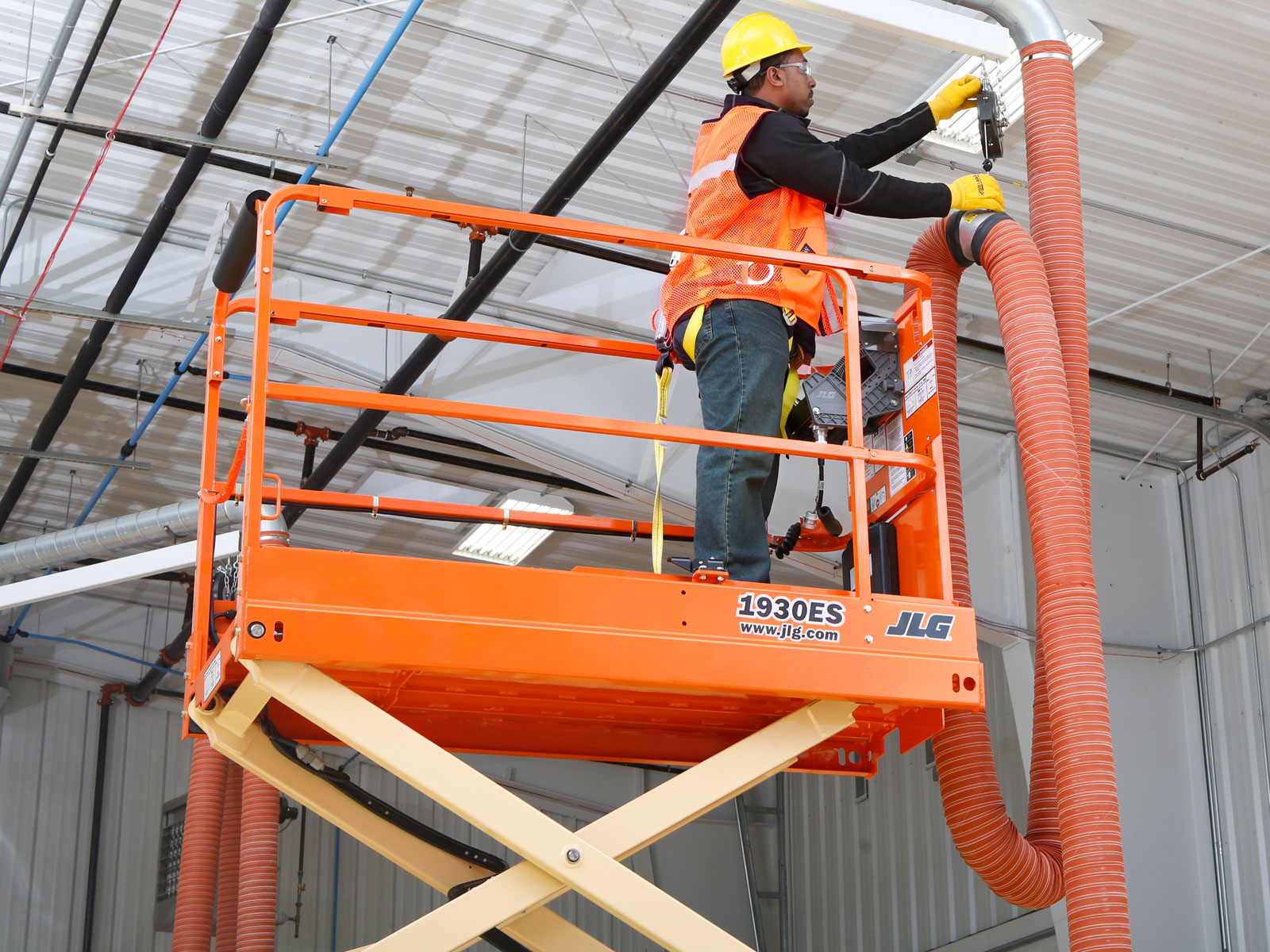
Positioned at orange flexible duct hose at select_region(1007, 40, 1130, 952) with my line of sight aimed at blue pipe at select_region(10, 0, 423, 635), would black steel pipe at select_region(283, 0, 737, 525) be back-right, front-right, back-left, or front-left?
front-right

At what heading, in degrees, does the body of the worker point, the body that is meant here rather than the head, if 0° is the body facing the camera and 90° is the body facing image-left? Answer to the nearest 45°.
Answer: approximately 270°

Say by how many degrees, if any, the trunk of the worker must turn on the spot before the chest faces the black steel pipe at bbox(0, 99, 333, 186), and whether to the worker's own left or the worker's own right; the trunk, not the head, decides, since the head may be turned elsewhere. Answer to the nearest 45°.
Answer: approximately 135° to the worker's own left

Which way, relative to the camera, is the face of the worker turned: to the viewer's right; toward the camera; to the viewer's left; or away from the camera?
to the viewer's right

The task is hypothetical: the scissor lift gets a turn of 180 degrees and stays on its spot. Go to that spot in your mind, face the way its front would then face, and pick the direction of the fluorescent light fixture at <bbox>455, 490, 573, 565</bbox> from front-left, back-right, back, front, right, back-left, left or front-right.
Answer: right

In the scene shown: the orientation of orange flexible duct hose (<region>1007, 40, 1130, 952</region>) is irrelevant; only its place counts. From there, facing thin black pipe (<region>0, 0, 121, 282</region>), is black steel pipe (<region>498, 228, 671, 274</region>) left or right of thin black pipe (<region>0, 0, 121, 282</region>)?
right

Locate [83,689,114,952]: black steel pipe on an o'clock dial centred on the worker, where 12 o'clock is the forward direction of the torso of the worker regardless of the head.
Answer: The black steel pipe is roughly at 8 o'clock from the worker.

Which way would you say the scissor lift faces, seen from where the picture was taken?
facing to the right of the viewer

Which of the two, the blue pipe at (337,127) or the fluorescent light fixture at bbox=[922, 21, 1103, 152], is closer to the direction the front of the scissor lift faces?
the fluorescent light fixture
